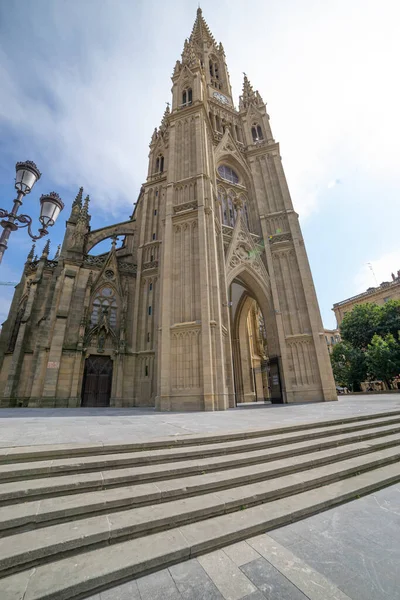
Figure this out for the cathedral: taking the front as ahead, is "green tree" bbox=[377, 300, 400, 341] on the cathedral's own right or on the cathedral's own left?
on the cathedral's own left

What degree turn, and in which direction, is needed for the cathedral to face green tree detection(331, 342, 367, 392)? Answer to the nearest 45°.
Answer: approximately 90° to its left

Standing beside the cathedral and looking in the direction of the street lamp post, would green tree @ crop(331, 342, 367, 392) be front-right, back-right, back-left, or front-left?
back-left

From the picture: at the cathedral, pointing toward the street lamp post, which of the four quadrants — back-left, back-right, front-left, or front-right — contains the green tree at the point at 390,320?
back-left

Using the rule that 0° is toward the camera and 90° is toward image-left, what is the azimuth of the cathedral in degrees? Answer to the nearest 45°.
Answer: approximately 315°
